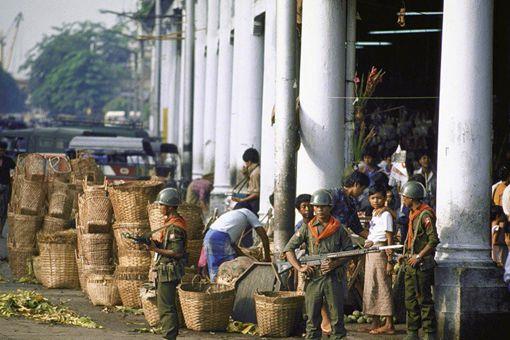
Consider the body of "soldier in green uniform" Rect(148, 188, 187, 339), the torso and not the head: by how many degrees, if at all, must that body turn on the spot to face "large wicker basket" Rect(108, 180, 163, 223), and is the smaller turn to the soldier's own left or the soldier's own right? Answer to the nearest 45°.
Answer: approximately 90° to the soldier's own right

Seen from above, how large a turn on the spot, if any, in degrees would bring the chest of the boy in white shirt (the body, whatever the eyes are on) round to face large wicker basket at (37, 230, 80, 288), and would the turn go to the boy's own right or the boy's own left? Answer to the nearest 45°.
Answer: approximately 90° to the boy's own right

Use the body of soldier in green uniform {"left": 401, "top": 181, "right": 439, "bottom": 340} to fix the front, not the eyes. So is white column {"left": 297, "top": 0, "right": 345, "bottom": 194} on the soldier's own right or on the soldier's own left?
on the soldier's own right

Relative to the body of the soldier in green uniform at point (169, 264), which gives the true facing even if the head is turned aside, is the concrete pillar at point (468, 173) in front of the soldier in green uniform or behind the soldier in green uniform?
behind

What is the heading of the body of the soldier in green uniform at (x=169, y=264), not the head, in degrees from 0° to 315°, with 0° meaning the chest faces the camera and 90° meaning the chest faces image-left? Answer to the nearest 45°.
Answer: approximately 90°

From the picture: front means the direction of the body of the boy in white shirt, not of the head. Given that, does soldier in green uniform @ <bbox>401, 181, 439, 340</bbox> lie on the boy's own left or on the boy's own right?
on the boy's own left

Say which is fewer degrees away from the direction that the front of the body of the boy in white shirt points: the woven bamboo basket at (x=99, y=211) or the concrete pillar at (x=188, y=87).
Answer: the woven bamboo basket
